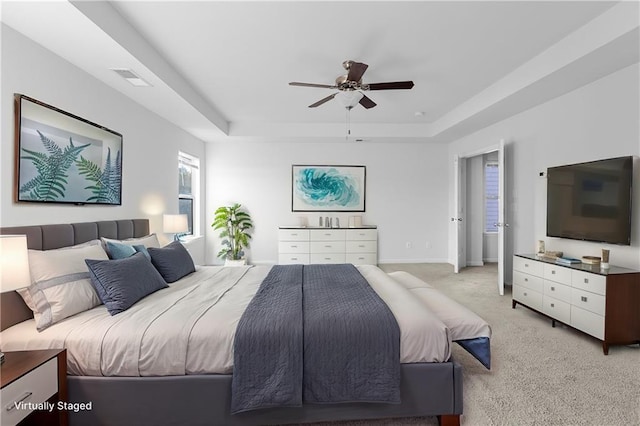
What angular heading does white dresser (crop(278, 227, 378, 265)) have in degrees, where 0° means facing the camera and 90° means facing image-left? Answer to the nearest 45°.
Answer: approximately 0°

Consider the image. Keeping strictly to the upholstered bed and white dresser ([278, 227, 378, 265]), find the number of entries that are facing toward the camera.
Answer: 1

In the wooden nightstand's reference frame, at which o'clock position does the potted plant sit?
The potted plant is roughly at 9 o'clock from the wooden nightstand.

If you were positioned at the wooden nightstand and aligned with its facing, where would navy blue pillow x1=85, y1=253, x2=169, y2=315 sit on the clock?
The navy blue pillow is roughly at 9 o'clock from the wooden nightstand.

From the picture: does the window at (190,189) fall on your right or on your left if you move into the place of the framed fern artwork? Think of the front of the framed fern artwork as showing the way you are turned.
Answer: on your left

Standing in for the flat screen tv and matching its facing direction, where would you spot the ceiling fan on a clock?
The ceiling fan is roughly at 12 o'clock from the flat screen tv.

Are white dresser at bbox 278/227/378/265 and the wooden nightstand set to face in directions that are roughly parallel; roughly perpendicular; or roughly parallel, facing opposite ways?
roughly perpendicular

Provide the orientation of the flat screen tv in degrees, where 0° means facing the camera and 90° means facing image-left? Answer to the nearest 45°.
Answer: approximately 45°

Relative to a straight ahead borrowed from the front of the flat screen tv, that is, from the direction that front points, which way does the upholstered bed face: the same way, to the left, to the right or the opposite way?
the opposite way

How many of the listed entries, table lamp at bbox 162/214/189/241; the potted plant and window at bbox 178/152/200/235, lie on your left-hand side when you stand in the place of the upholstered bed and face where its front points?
3

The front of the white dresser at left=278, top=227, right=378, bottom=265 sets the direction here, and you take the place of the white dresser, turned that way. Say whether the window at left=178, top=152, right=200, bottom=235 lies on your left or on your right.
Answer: on your right

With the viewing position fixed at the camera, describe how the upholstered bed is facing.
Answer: facing to the right of the viewer

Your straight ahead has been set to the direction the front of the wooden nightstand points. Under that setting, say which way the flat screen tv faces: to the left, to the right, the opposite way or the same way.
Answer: the opposite way
